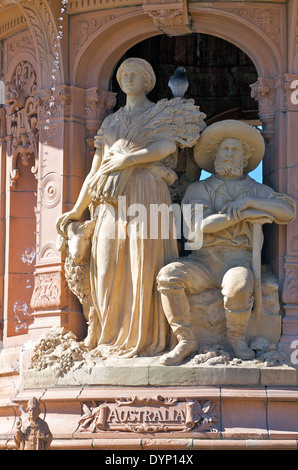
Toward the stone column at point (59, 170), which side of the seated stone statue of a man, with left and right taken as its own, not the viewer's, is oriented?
right

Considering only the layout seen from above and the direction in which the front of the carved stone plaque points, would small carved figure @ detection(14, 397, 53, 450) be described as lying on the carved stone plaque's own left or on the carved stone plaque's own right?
on the carved stone plaque's own right

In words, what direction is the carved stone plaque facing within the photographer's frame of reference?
facing the viewer

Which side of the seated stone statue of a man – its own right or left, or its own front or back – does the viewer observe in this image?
front

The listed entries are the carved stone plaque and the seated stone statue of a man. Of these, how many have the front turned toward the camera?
2

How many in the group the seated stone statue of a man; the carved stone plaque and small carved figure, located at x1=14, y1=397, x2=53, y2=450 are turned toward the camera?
3

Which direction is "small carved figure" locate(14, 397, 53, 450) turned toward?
toward the camera
